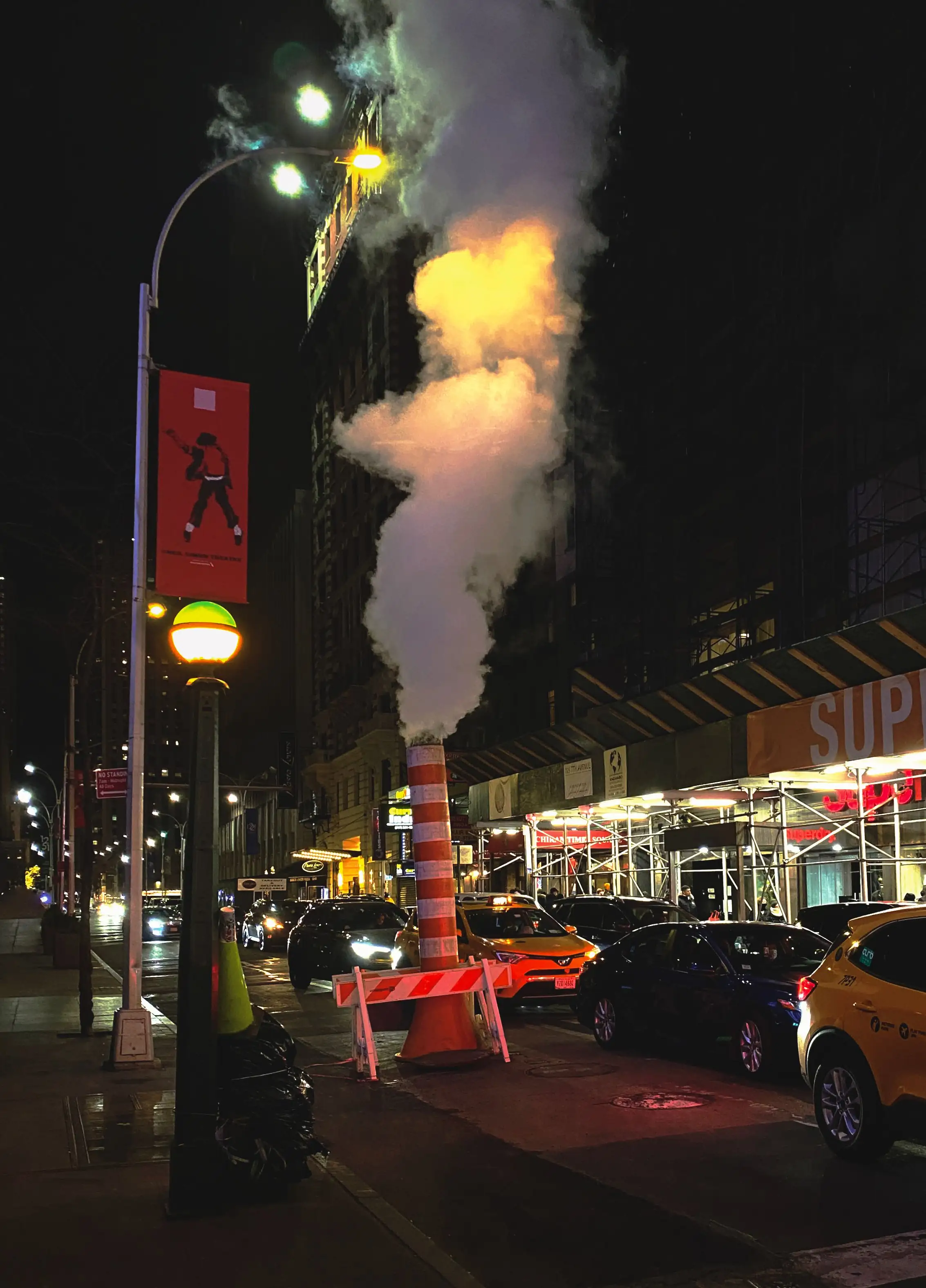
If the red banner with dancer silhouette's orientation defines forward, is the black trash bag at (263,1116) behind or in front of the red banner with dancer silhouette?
in front

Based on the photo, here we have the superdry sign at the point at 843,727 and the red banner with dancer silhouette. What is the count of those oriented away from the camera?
0

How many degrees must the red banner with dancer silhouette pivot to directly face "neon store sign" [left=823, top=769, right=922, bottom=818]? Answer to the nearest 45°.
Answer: approximately 135° to its left

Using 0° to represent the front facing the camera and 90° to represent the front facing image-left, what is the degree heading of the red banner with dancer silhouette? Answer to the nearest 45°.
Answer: approximately 0°

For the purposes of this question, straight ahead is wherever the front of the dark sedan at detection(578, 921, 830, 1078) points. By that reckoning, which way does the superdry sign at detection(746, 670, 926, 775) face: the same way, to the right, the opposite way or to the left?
to the right

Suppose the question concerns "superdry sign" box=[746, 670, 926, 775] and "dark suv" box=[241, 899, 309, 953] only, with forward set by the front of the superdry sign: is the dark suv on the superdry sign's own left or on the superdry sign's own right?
on the superdry sign's own right

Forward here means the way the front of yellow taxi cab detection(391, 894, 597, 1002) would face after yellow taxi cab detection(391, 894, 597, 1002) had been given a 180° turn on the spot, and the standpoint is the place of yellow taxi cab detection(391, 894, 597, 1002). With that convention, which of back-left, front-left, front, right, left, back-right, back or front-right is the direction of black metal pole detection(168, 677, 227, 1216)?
back-left

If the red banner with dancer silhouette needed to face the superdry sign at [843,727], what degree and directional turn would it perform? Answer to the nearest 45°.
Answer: approximately 135° to its left

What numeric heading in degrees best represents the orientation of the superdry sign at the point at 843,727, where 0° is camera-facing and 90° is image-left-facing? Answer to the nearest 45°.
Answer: approximately 45°
